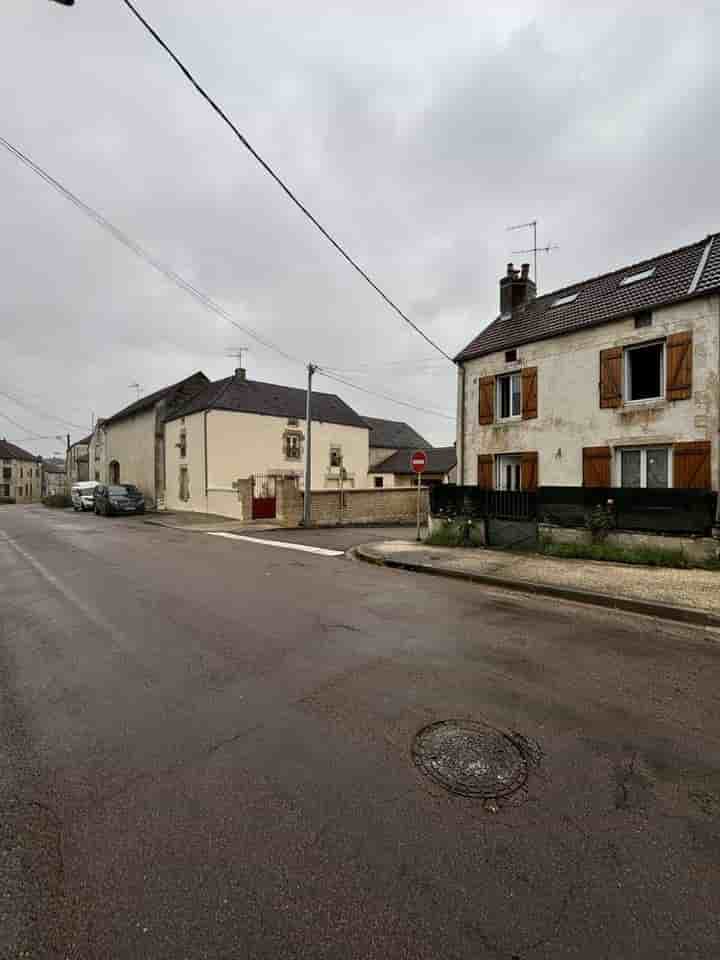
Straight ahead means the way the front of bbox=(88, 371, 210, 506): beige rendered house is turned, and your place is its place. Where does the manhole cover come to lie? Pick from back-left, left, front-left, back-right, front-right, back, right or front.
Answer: front-left

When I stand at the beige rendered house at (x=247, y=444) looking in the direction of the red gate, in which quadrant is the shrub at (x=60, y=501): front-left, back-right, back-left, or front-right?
back-right

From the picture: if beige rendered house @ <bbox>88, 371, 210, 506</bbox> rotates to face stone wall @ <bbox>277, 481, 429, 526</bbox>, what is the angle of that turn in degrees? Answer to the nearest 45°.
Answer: approximately 90° to its left

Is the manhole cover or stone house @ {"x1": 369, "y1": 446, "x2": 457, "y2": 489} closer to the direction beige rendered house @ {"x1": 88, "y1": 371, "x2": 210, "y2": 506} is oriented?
the manhole cover

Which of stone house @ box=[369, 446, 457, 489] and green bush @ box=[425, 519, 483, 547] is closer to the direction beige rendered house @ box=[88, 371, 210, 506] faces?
the green bush

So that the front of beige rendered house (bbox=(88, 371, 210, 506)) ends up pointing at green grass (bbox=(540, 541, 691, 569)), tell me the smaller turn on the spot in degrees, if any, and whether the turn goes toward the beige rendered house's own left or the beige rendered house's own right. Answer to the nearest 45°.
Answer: approximately 45° to the beige rendered house's own left

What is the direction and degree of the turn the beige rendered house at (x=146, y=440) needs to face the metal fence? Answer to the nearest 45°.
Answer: approximately 45° to its left

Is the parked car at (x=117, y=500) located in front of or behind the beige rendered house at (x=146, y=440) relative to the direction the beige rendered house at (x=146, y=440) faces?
in front

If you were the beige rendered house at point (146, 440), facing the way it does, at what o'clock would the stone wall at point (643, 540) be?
The stone wall is roughly at 10 o'clock from the beige rendered house.

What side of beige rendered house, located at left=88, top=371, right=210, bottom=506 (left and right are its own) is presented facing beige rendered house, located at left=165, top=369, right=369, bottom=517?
left
